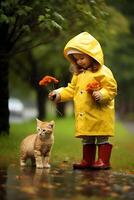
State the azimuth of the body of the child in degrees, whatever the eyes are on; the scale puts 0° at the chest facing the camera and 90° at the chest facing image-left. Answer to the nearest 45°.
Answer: approximately 45°

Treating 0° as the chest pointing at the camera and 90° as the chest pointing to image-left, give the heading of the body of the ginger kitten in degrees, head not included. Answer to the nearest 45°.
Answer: approximately 315°

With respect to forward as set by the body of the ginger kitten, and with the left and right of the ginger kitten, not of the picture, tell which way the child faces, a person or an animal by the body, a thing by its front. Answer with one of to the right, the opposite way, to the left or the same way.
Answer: to the right
